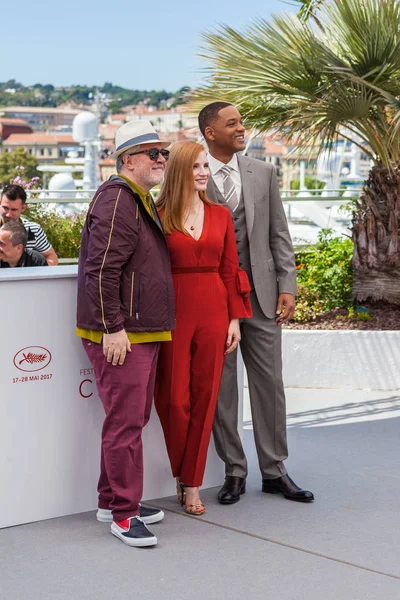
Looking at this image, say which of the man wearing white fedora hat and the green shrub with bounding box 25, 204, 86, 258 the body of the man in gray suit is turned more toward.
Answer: the man wearing white fedora hat

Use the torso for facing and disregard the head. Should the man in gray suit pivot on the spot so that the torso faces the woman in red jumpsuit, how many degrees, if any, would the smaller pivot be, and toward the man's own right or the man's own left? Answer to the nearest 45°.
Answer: approximately 45° to the man's own right

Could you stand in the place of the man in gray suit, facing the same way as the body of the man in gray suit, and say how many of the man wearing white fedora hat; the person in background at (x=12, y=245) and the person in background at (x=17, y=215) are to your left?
0

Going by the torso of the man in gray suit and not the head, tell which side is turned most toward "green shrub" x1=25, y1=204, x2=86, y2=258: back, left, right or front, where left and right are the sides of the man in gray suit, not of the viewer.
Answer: back

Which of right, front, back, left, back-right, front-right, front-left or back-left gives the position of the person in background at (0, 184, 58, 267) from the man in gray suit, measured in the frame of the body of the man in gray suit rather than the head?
back-right

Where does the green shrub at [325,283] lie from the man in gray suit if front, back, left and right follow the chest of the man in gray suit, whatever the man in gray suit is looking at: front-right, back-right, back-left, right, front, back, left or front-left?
back

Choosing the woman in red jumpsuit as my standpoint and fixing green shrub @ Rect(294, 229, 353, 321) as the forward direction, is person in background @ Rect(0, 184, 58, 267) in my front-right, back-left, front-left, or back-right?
front-left

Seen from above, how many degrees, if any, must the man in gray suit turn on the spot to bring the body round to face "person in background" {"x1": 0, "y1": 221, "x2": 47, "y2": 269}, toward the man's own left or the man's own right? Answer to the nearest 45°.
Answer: approximately 135° to the man's own right

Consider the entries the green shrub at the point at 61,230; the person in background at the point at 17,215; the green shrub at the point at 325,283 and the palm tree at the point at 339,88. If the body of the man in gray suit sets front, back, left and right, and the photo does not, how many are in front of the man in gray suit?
0

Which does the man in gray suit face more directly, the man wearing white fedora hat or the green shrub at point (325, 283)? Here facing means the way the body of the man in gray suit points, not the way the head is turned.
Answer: the man wearing white fedora hat

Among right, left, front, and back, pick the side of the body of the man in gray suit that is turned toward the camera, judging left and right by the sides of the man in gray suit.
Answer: front

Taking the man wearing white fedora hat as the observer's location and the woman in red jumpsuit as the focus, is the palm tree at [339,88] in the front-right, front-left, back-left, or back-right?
front-left

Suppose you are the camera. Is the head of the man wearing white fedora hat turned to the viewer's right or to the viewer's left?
to the viewer's right

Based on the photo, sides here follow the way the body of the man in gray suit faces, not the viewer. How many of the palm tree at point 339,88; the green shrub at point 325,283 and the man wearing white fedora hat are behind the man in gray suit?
2

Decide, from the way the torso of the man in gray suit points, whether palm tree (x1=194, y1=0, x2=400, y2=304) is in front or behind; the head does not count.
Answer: behind
